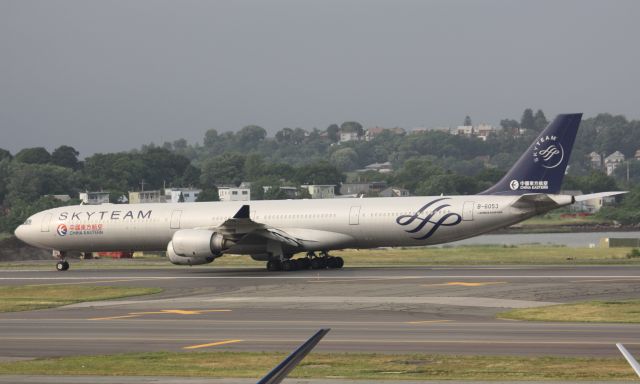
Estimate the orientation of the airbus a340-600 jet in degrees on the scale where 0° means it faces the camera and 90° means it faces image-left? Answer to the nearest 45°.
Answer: approximately 90°
